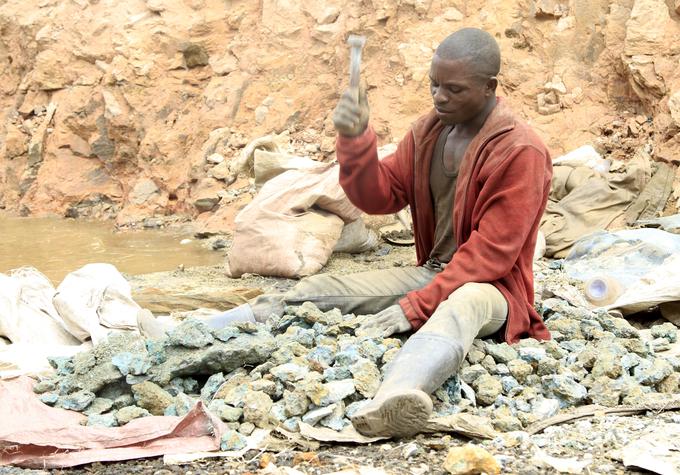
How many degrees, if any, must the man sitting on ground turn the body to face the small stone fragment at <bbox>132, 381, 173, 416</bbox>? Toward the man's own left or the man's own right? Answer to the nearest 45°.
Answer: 0° — they already face it

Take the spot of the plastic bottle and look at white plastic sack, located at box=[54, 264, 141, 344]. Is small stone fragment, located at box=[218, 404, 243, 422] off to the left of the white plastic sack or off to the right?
left

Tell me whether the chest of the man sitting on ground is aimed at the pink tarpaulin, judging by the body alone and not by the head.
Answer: yes

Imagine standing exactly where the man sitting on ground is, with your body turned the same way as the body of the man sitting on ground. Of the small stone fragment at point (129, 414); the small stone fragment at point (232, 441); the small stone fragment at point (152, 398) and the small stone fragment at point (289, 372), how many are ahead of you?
4

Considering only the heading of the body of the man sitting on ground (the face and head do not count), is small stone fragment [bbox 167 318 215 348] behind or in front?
in front

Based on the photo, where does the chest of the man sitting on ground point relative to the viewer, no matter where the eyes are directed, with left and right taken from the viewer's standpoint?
facing the viewer and to the left of the viewer

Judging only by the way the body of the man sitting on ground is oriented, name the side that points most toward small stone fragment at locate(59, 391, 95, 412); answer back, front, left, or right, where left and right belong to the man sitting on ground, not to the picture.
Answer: front

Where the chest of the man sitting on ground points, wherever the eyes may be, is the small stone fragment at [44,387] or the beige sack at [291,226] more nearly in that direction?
the small stone fragment

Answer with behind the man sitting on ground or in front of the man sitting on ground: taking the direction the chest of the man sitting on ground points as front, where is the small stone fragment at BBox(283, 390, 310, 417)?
in front

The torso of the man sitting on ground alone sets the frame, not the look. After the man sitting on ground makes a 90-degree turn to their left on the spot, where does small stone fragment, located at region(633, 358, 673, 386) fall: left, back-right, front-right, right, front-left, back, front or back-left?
front

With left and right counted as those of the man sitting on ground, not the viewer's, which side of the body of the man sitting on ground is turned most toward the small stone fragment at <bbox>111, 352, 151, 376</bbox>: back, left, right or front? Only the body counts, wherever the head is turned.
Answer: front

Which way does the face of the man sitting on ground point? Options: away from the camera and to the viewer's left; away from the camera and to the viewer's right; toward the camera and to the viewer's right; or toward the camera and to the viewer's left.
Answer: toward the camera and to the viewer's left
